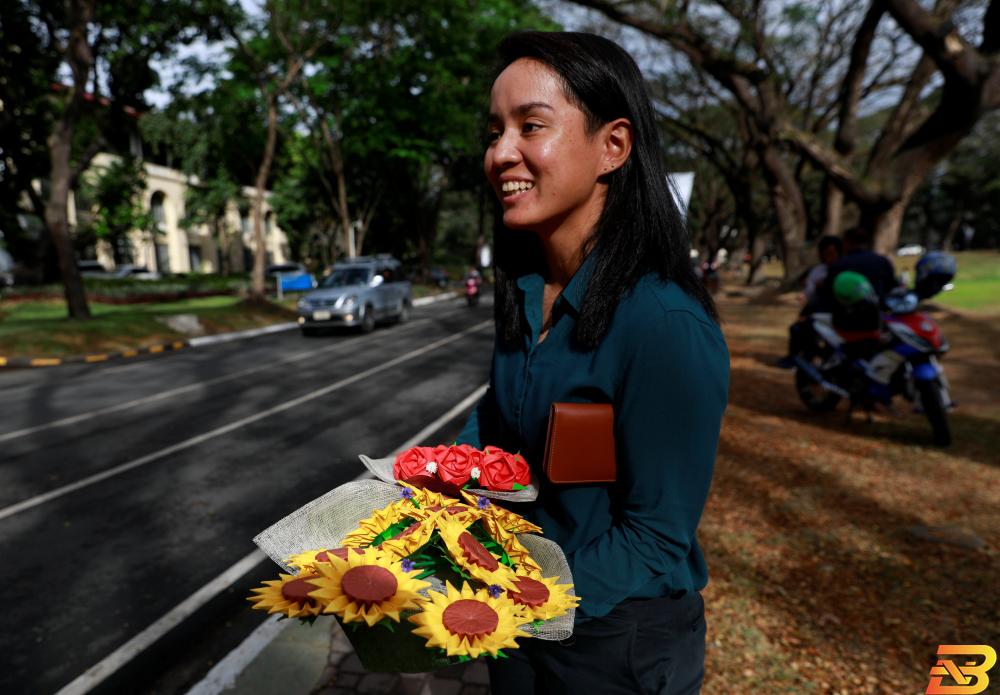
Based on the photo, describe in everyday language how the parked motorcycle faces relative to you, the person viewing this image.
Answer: facing the viewer and to the right of the viewer

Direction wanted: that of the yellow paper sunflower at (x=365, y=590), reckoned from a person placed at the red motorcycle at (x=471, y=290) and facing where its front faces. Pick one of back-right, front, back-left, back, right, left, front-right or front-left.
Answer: front

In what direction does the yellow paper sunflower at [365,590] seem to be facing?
toward the camera

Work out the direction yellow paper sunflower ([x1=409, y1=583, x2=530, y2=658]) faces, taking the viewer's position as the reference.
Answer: facing the viewer

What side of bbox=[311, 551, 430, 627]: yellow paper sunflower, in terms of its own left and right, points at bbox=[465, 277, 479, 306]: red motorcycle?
back

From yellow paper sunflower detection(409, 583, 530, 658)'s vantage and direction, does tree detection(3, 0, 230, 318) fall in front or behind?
behind

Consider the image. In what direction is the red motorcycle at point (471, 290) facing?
toward the camera

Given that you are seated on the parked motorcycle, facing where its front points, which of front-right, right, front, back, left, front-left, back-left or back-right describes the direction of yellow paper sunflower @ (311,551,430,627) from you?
front-right

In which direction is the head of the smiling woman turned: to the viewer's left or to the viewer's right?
to the viewer's left
